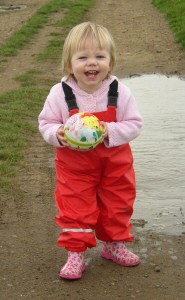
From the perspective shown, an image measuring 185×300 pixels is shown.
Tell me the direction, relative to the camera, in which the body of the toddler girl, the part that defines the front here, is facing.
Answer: toward the camera

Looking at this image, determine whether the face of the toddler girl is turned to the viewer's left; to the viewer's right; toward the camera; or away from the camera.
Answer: toward the camera
